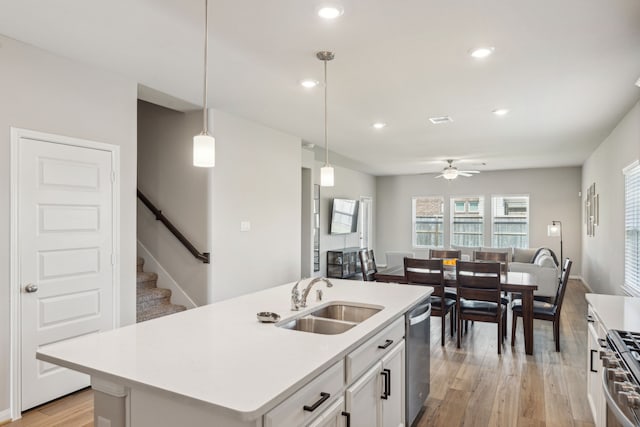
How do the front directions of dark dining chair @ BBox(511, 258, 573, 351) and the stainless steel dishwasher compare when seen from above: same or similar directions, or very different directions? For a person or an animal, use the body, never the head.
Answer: very different directions

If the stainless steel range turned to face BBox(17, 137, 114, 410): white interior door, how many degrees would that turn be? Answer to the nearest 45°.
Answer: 0° — it already faces it

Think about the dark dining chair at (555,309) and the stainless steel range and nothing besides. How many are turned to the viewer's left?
2

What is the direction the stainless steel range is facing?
to the viewer's left

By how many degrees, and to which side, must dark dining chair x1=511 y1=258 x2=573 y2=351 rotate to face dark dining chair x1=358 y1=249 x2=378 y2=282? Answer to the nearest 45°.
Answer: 0° — it already faces it

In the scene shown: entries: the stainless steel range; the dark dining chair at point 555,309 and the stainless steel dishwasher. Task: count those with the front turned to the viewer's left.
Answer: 2

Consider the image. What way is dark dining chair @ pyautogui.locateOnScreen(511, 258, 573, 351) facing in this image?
to the viewer's left

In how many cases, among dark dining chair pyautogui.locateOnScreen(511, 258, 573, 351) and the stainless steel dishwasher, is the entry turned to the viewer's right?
1

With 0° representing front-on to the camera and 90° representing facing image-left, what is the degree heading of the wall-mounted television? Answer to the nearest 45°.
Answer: approximately 315°

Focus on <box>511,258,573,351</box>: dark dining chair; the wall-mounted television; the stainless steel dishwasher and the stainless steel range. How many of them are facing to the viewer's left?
2

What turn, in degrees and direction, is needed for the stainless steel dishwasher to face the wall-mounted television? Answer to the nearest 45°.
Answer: approximately 90° to its left

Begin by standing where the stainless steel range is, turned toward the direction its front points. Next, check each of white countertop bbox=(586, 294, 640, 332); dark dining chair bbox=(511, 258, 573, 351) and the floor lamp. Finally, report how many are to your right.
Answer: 3

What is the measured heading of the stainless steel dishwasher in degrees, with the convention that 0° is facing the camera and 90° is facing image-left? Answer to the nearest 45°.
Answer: approximately 270°
